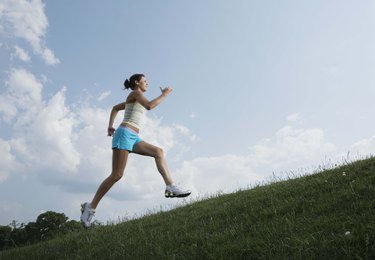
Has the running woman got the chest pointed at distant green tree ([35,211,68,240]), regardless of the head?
no

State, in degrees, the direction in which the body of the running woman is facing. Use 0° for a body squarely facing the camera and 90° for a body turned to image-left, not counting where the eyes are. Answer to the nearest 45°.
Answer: approximately 270°

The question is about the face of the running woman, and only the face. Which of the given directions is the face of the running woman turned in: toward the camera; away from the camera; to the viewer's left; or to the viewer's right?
to the viewer's right
